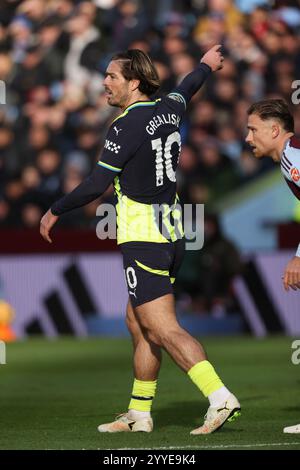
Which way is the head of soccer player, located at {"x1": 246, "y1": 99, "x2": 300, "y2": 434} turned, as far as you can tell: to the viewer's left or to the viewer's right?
to the viewer's left

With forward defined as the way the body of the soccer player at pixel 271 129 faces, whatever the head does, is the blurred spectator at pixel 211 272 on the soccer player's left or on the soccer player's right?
on the soccer player's right

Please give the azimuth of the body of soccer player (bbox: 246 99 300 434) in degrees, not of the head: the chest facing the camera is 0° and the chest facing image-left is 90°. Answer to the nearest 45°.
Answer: approximately 90°

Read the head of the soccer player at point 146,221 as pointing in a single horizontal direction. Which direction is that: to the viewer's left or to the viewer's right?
to the viewer's left

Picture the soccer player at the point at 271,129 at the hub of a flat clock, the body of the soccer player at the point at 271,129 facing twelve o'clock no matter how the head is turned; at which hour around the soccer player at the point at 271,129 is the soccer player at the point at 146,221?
the soccer player at the point at 146,221 is roughly at 12 o'clock from the soccer player at the point at 271,129.

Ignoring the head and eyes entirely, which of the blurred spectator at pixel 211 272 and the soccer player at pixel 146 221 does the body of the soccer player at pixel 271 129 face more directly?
the soccer player
